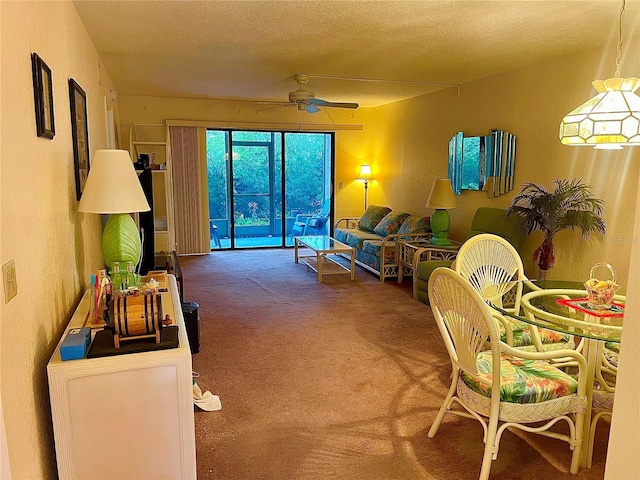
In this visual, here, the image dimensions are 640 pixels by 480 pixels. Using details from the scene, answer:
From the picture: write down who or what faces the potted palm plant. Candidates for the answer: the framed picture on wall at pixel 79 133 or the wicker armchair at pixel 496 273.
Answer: the framed picture on wall

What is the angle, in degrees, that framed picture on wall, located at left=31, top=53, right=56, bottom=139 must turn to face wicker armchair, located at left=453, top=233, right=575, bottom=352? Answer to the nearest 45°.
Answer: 0° — it already faces it

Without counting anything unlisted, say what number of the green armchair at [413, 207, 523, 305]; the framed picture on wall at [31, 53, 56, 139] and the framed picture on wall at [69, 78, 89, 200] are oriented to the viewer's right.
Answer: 2

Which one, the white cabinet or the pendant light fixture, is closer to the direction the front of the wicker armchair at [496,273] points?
the pendant light fixture

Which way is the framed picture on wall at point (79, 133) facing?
to the viewer's right

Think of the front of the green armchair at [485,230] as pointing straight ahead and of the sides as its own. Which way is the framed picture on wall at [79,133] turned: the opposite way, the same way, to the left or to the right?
the opposite way

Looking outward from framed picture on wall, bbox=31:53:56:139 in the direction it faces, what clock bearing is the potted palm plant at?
The potted palm plant is roughly at 12 o'clock from the framed picture on wall.

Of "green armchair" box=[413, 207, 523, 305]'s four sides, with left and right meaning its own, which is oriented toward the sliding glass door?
right

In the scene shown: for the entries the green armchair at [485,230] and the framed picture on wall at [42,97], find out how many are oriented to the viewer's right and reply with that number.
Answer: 1

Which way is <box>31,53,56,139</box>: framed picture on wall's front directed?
to the viewer's right

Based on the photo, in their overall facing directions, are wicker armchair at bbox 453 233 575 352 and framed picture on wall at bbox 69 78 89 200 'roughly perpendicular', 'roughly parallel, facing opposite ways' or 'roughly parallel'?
roughly perpendicular
